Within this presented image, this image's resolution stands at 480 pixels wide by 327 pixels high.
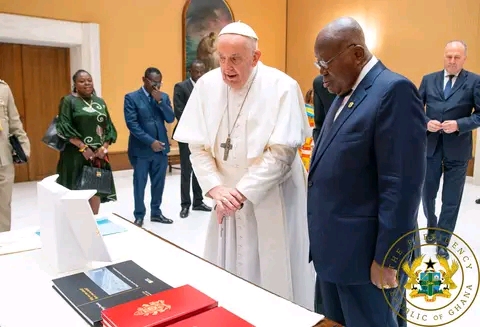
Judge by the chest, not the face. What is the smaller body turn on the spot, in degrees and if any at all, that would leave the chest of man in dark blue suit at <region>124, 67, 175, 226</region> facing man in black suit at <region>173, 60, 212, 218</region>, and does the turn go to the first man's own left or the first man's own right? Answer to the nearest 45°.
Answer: approximately 90° to the first man's own left

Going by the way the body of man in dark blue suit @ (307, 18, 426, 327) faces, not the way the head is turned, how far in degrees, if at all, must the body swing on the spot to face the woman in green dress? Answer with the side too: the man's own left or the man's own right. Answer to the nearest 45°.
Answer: approximately 90° to the man's own right

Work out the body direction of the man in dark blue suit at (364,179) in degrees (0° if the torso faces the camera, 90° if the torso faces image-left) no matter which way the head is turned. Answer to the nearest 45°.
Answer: approximately 45°

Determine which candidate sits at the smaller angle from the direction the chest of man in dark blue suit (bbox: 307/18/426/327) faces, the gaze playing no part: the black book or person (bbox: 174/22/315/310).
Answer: the black book

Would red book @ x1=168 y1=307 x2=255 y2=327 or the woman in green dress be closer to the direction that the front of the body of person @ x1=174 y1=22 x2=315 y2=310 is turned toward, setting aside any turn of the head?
the red book

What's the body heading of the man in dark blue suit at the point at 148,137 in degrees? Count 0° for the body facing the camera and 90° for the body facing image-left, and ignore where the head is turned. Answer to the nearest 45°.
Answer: approximately 315°

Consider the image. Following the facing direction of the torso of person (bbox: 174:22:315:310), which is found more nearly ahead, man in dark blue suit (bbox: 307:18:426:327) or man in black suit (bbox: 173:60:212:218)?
the man in dark blue suit

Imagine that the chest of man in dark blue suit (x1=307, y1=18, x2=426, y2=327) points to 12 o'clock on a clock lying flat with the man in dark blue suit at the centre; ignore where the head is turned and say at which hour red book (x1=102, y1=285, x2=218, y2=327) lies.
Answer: The red book is roughly at 12 o'clock from the man in dark blue suit.

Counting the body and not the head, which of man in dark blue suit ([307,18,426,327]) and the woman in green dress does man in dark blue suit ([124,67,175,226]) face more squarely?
the man in dark blue suit
